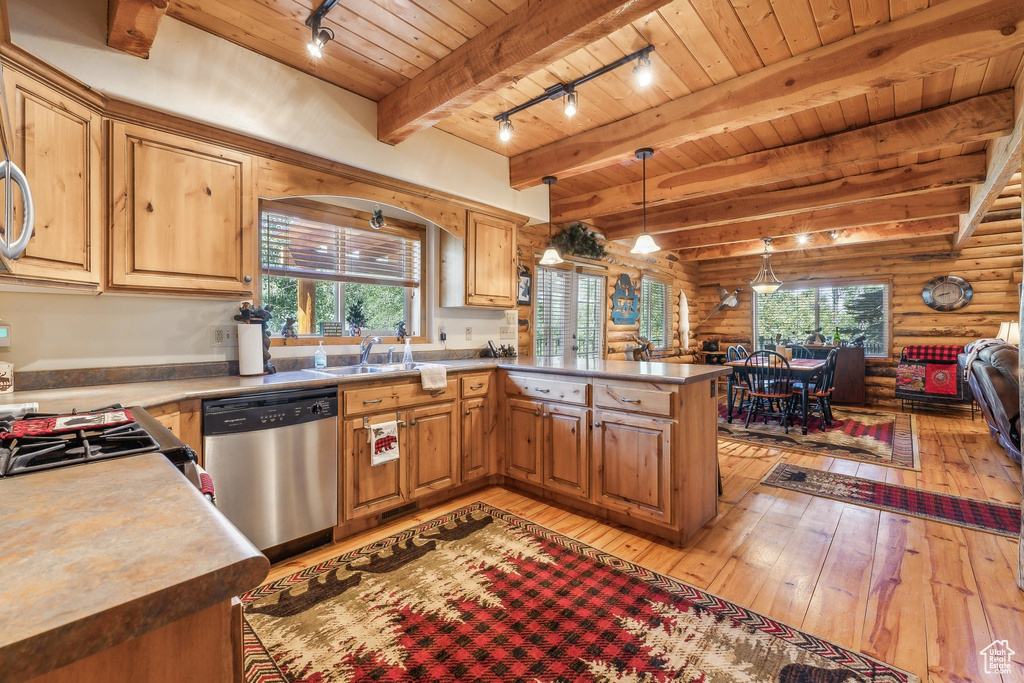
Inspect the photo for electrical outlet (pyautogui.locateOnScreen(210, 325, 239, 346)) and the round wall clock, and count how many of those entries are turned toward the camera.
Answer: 2

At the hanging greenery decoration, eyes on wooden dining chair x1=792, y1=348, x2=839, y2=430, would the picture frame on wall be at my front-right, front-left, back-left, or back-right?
back-right

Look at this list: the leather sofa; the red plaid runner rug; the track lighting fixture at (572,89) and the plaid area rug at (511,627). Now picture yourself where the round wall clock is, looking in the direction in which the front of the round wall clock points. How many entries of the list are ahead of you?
4

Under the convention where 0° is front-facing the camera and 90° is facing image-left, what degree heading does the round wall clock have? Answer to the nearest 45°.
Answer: approximately 0°

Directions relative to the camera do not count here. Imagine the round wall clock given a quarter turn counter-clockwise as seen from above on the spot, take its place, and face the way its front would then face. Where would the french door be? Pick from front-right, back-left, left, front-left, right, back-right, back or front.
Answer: back-right

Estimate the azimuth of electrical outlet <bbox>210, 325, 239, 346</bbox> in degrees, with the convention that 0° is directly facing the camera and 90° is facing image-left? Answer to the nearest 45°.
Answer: approximately 0°

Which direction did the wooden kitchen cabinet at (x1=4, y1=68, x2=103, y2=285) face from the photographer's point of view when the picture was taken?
facing the viewer and to the right of the viewer

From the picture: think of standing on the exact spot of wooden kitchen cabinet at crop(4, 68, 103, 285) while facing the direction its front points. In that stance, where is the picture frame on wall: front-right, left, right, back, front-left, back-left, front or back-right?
front-left

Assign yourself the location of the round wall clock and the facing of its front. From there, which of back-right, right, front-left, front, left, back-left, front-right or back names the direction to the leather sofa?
front

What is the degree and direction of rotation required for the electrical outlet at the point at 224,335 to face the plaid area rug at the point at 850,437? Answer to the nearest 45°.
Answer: approximately 90° to its left

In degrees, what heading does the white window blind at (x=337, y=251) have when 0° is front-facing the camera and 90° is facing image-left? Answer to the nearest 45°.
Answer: approximately 315°

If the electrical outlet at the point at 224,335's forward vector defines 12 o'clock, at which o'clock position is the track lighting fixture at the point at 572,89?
The track lighting fixture is roughly at 10 o'clock from the electrical outlet.
